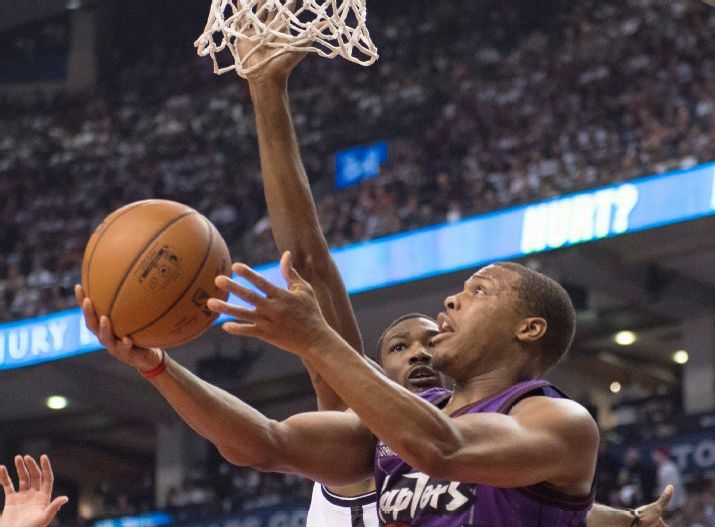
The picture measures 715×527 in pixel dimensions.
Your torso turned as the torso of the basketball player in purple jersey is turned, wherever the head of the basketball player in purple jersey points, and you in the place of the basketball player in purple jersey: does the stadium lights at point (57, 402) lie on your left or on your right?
on your right

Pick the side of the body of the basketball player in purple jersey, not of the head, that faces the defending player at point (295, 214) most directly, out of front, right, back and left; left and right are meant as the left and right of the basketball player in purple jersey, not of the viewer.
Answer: right

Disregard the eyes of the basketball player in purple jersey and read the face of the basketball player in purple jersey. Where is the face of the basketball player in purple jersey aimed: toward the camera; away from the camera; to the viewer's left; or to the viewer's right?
to the viewer's left

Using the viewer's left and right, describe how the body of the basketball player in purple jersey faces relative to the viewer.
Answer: facing the viewer and to the left of the viewer

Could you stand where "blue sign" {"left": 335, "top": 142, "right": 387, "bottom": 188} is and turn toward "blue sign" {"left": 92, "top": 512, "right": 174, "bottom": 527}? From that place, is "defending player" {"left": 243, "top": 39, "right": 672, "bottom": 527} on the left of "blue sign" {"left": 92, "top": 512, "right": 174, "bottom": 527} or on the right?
left

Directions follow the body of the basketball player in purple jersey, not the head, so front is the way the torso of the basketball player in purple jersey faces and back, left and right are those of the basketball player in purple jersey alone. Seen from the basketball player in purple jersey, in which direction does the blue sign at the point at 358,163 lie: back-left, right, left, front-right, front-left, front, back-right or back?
back-right
